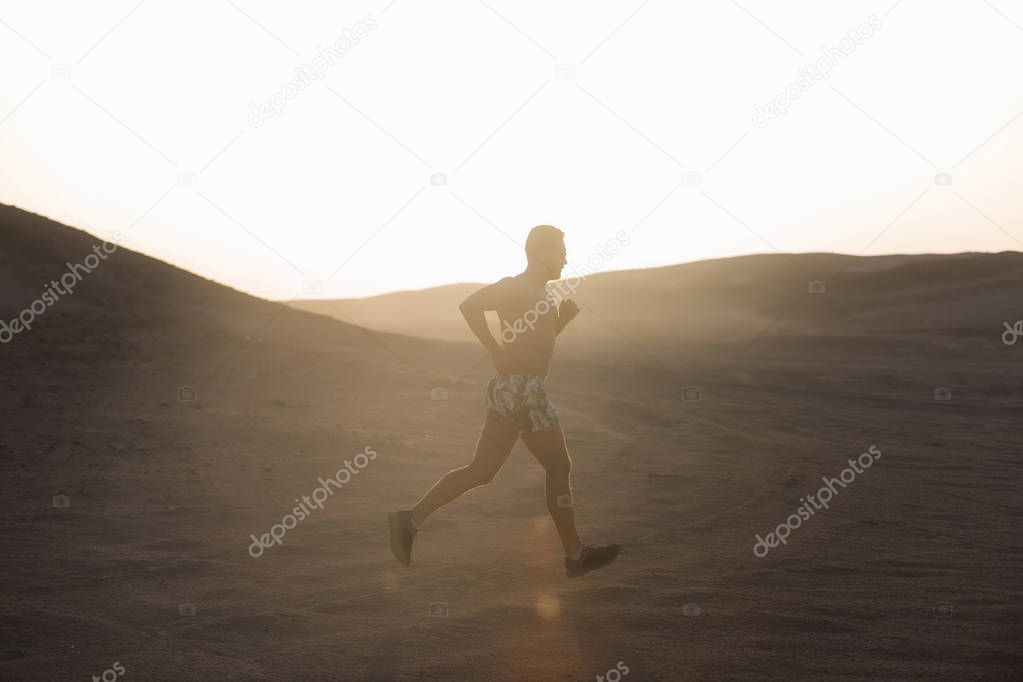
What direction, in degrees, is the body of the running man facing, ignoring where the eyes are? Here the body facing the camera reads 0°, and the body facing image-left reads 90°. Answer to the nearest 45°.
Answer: approximately 270°

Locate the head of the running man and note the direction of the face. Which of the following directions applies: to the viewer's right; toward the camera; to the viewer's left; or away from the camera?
to the viewer's right
